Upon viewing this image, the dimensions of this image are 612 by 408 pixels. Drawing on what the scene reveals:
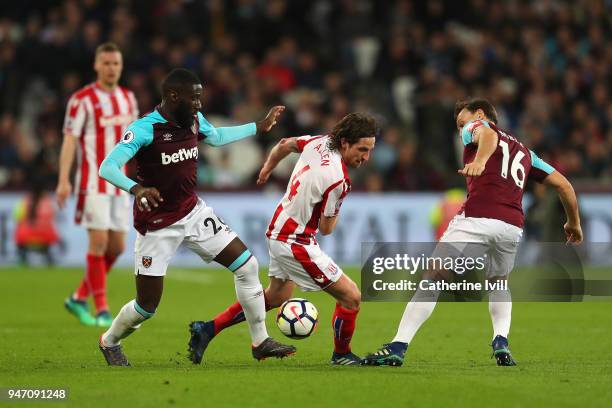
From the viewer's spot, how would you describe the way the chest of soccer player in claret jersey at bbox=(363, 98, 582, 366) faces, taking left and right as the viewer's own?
facing away from the viewer and to the left of the viewer

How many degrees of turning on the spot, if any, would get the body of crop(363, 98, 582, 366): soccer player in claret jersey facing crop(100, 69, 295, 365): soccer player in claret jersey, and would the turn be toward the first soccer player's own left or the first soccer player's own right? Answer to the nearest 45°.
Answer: approximately 45° to the first soccer player's own left

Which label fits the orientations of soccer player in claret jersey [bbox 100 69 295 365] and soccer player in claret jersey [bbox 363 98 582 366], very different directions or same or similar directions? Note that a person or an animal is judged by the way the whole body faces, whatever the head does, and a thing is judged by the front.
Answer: very different directions

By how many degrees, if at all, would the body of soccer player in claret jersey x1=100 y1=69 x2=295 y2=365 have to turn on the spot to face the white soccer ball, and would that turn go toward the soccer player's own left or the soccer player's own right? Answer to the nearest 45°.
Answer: approximately 45° to the soccer player's own left

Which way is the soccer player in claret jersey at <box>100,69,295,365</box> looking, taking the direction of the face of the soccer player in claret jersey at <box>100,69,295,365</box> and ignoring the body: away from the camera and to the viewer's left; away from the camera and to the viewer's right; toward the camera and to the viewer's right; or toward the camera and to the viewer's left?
toward the camera and to the viewer's right

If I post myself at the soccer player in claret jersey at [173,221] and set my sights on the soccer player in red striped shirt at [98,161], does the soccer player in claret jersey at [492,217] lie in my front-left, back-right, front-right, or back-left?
back-right

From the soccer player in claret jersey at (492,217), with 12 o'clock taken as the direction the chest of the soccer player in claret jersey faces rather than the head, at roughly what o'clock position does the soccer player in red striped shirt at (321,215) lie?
The soccer player in red striped shirt is roughly at 10 o'clock from the soccer player in claret jersey.

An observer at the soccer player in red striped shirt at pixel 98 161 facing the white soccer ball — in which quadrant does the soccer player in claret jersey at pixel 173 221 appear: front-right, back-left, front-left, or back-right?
front-right

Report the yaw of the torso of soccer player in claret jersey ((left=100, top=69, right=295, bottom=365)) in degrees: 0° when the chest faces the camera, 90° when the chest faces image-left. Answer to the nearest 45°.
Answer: approximately 315°

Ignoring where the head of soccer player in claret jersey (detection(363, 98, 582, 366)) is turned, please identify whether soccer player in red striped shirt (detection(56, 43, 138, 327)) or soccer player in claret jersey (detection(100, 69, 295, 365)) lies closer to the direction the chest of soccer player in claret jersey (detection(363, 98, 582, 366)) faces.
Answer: the soccer player in red striped shirt

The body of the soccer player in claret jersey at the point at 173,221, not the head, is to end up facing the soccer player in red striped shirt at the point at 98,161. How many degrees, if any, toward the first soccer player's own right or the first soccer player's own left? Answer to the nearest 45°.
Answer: approximately 135° to the first soccer player's own left

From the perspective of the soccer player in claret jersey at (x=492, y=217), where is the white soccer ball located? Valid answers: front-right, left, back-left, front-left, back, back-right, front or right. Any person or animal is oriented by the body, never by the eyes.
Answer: front-left
